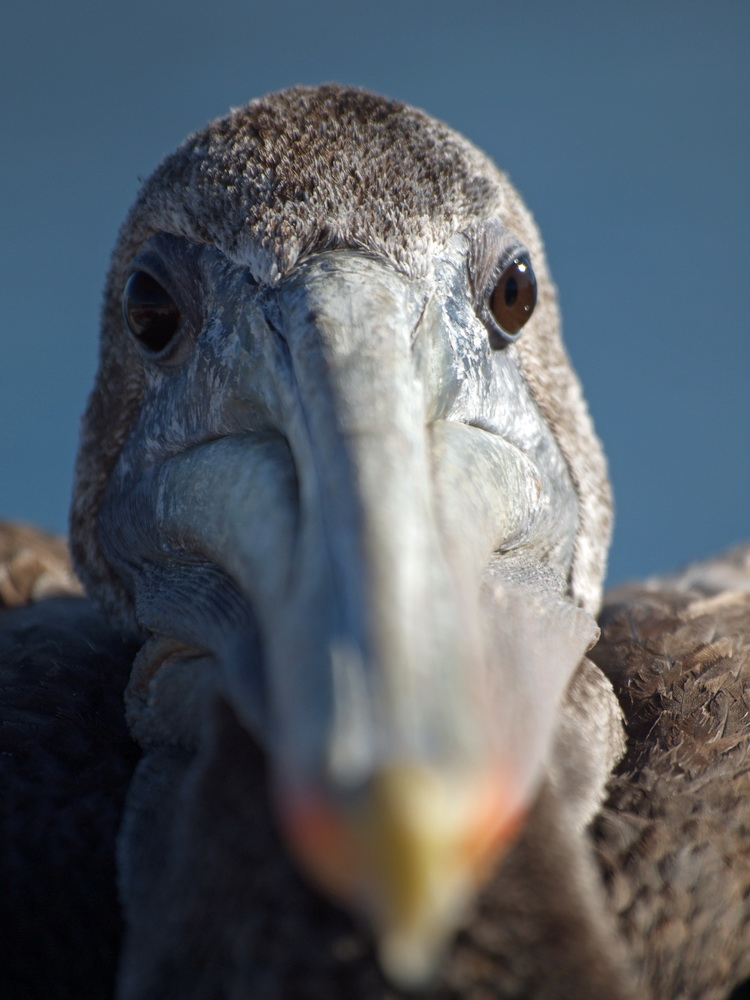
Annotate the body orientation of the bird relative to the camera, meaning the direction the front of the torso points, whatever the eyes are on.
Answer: toward the camera
